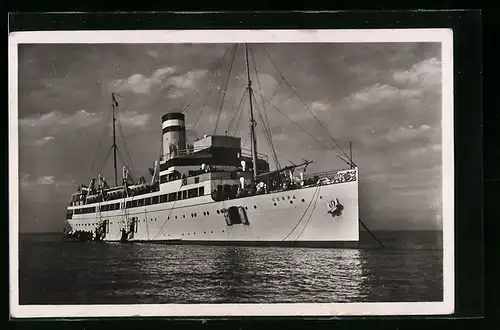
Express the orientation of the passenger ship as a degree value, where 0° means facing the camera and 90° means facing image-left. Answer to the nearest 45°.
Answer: approximately 315°
